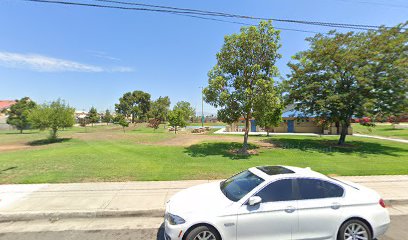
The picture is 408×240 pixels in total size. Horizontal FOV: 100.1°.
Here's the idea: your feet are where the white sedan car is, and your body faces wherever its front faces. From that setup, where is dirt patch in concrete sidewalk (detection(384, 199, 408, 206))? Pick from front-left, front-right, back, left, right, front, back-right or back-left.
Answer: back-right

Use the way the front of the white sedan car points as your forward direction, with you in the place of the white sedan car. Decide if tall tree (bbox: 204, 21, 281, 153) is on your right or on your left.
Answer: on your right

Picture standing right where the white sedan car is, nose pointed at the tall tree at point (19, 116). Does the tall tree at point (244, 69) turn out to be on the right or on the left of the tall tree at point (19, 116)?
right

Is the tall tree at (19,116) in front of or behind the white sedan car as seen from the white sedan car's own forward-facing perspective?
in front

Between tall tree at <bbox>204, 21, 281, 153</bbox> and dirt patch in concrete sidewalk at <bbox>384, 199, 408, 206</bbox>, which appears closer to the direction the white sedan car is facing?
the tall tree

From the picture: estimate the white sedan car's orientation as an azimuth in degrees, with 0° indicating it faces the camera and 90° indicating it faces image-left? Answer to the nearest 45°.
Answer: approximately 90°

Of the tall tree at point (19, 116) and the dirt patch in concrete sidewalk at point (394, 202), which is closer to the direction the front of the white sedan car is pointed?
the tall tree
